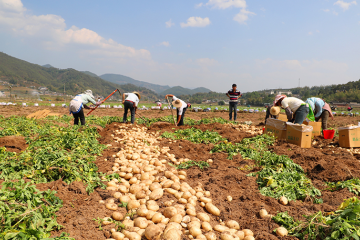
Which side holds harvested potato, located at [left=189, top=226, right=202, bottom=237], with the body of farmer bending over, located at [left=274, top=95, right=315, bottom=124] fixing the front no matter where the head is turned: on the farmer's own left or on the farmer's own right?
on the farmer's own left

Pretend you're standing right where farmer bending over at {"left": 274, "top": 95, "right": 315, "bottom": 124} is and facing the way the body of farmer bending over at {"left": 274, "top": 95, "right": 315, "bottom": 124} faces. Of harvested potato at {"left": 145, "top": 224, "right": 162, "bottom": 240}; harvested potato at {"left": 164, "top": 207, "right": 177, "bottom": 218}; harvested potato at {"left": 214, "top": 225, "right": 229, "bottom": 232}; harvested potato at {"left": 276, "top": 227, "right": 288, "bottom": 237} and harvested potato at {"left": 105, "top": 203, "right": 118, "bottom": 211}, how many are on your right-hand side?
0

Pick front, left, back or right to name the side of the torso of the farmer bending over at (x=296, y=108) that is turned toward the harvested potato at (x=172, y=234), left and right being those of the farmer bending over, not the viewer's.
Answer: left

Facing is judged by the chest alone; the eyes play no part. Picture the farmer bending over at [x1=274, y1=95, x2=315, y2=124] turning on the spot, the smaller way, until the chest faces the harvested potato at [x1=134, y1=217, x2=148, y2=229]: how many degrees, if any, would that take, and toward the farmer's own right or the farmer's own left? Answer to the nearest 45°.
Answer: approximately 90° to the farmer's own left

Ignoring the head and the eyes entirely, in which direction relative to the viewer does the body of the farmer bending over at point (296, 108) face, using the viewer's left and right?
facing to the left of the viewer

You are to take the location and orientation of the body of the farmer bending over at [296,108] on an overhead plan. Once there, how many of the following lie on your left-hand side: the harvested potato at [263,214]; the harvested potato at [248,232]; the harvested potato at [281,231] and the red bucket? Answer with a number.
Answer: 3

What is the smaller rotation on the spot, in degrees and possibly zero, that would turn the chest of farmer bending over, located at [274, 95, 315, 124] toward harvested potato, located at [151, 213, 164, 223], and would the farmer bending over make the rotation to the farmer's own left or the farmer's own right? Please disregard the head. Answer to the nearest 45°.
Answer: approximately 90° to the farmer's own left

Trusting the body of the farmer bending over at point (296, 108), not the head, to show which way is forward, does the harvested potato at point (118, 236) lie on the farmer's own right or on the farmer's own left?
on the farmer's own left

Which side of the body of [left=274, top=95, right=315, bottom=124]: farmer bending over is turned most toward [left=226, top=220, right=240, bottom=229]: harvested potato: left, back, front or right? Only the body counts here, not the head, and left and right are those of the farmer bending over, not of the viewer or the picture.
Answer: left

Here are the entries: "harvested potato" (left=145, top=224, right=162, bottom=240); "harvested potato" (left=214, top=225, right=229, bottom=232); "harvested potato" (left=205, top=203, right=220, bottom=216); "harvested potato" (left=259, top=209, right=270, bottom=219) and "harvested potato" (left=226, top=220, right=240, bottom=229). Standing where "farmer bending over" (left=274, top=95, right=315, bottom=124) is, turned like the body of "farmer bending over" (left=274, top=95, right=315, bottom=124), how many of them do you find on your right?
0

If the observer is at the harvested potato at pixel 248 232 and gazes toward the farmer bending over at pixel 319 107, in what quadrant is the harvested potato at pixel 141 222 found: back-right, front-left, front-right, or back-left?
back-left

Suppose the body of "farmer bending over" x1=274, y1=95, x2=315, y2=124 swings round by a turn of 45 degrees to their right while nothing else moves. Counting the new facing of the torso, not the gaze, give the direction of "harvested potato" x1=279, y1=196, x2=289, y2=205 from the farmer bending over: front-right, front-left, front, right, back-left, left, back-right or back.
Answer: back-left

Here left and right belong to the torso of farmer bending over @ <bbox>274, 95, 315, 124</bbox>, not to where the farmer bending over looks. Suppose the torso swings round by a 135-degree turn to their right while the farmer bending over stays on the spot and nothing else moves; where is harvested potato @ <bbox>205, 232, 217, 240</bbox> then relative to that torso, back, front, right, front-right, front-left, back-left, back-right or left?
back-right

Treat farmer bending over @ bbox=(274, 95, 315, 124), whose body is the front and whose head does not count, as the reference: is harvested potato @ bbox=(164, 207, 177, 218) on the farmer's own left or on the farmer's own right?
on the farmer's own left

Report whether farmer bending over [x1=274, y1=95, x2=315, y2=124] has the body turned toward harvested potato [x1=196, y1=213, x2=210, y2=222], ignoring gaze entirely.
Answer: no

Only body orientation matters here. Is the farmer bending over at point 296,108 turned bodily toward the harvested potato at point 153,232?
no

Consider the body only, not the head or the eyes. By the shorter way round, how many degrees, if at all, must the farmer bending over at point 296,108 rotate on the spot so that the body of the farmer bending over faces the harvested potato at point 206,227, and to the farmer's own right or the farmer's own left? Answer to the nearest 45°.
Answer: approximately 90° to the farmer's own left

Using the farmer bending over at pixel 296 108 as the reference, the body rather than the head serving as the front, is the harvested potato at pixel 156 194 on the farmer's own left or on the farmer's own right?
on the farmer's own left

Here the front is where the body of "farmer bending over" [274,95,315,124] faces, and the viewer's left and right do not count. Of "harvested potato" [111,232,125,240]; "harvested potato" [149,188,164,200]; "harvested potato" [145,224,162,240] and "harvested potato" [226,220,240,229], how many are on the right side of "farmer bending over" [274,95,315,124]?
0

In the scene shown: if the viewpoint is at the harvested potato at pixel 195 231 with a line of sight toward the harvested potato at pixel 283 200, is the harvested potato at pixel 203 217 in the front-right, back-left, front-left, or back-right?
front-left

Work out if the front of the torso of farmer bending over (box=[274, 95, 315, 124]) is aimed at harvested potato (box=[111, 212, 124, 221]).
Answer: no
